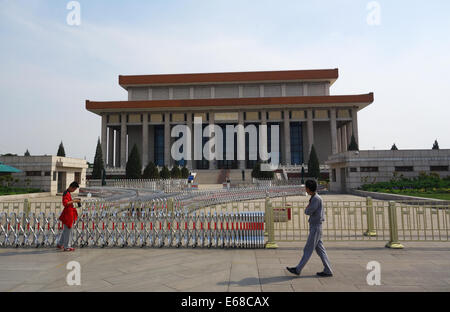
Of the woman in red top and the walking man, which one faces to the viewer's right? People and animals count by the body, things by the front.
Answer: the woman in red top

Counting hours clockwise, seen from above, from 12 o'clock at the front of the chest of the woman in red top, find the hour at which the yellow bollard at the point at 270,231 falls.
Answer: The yellow bollard is roughly at 1 o'clock from the woman in red top.

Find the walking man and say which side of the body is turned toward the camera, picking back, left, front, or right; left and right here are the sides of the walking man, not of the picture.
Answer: left

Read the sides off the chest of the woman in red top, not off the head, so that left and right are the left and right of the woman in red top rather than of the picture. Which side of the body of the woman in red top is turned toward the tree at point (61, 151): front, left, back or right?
left

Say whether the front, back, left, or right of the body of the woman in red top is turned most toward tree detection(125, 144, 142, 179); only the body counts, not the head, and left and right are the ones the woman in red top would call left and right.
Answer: left

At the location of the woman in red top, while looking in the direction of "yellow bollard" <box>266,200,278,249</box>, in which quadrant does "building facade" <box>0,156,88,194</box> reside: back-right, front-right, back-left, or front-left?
back-left

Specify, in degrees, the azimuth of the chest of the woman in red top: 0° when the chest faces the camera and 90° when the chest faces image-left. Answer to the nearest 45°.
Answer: approximately 270°

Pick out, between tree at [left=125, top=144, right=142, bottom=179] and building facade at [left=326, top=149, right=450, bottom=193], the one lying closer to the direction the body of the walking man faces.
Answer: the tree

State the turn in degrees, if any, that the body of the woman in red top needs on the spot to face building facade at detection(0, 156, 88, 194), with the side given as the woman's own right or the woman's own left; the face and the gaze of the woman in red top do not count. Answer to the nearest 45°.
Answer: approximately 90° to the woman's own left

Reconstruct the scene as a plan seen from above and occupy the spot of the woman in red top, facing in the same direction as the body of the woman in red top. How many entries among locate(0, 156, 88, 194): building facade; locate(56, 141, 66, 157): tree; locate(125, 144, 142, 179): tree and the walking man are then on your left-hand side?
3

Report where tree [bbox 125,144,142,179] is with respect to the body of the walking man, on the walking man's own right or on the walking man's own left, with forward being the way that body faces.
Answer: on the walking man's own right
